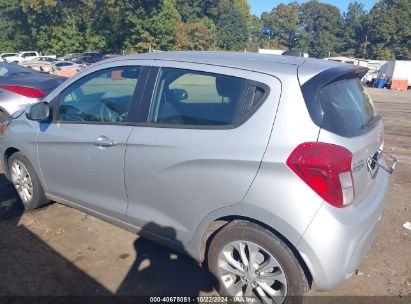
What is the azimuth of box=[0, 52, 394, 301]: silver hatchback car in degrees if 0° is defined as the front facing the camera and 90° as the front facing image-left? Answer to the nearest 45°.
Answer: approximately 135°

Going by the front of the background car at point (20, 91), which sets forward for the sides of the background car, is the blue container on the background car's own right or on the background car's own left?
on the background car's own right

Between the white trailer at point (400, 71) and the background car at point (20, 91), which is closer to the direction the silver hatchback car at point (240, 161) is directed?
the background car

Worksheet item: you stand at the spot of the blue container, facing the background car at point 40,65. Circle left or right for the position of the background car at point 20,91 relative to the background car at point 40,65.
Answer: left

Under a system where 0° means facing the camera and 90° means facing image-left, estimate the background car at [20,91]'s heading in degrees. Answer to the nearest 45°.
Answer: approximately 135°

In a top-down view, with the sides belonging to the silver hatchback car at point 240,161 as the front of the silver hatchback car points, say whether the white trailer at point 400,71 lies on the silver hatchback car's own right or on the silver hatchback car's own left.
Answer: on the silver hatchback car's own right

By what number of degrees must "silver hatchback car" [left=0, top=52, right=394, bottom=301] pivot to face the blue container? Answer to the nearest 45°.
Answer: approximately 90° to its right

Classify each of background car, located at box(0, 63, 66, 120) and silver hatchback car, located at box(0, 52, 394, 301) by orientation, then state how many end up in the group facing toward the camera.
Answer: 0

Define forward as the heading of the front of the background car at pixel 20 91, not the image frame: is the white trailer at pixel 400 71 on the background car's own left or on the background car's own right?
on the background car's own right
